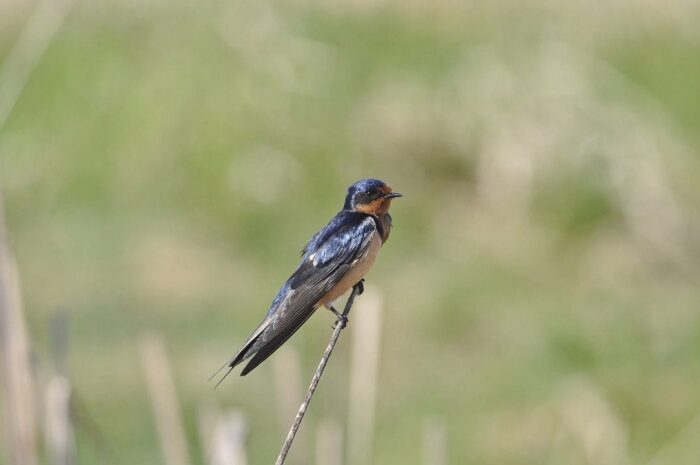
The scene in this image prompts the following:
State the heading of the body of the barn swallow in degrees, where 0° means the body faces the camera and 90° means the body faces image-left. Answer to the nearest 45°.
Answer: approximately 270°

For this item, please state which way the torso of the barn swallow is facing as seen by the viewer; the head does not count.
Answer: to the viewer's right
